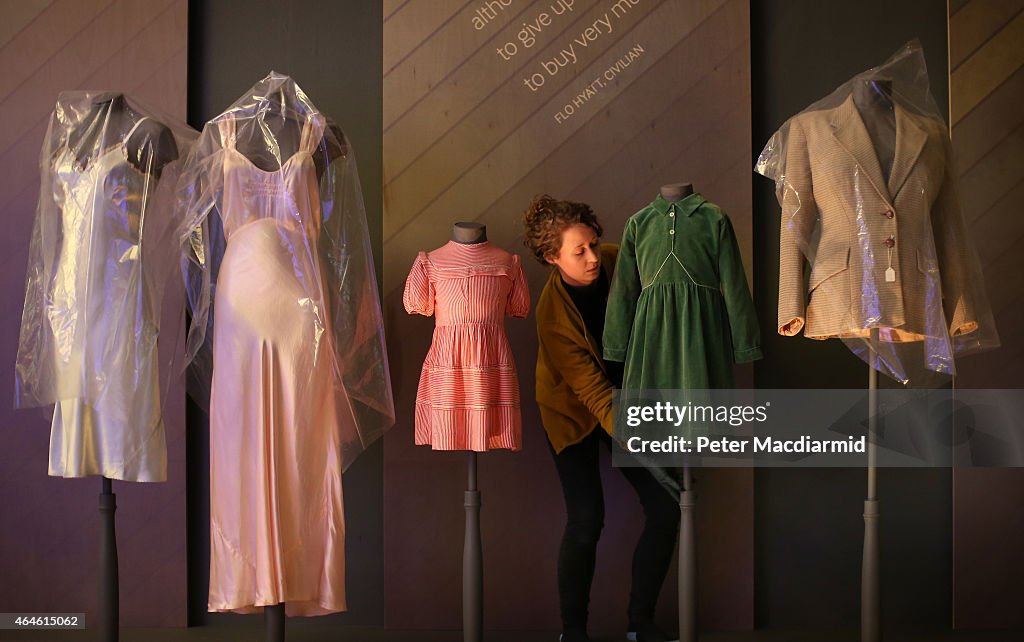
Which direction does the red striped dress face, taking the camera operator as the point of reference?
facing the viewer

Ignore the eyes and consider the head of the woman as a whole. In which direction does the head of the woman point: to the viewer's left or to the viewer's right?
to the viewer's right

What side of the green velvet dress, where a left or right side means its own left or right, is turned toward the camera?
front
